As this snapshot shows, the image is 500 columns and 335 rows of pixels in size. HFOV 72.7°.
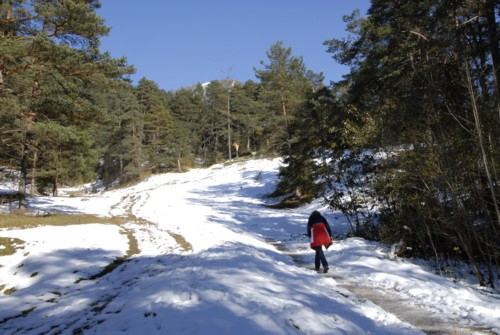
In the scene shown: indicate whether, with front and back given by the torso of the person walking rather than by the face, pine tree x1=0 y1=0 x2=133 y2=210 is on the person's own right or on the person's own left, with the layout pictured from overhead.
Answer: on the person's own left

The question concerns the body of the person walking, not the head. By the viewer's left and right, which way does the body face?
facing away from the viewer
